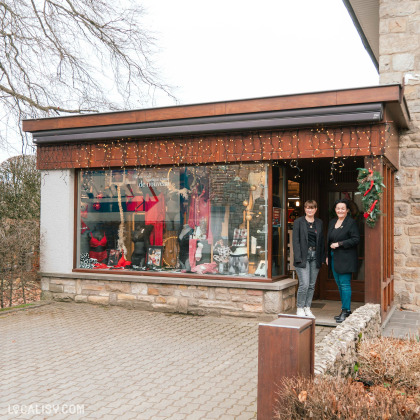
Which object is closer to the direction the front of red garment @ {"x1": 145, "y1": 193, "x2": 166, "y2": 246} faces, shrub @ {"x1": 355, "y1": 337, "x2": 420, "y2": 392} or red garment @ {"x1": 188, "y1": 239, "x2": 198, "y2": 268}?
the shrub

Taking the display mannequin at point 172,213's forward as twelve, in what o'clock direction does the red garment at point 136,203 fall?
The red garment is roughly at 4 o'clock from the display mannequin.

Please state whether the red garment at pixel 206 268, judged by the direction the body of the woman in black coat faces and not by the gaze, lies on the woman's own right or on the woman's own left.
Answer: on the woman's own right

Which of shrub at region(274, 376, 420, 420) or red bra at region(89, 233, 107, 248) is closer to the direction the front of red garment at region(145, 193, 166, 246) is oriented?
the shrub

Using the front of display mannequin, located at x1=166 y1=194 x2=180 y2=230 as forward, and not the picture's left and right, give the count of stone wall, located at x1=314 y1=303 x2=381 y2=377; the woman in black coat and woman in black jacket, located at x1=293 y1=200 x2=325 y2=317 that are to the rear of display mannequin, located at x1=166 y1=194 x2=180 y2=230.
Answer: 0

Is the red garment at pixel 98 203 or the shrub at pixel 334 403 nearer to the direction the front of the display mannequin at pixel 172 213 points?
the shrub

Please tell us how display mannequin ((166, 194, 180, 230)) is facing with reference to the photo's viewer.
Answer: facing the viewer

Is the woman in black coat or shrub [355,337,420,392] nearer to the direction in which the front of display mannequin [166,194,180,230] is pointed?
the shrub

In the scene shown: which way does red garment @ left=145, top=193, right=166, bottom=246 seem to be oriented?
toward the camera

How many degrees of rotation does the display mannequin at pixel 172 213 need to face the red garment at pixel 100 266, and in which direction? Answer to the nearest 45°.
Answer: approximately 135° to its right

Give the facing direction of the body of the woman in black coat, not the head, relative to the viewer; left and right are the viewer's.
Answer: facing the viewer and to the left of the viewer

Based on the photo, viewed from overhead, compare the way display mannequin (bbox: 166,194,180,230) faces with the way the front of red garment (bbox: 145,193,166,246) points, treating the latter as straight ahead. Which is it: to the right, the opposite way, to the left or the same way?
the same way

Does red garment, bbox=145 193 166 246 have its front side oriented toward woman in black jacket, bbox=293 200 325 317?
no

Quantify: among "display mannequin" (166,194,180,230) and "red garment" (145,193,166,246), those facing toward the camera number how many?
2
